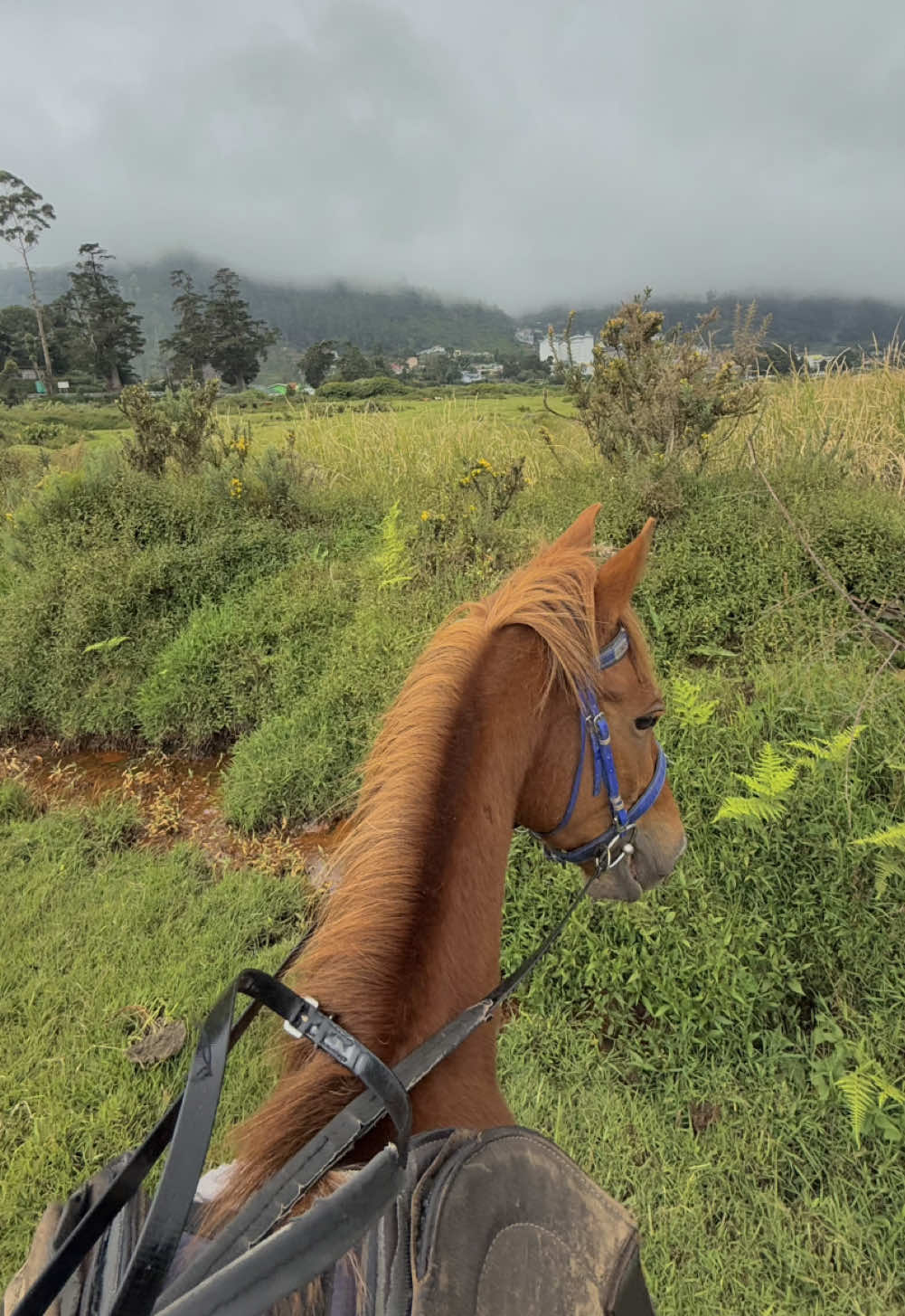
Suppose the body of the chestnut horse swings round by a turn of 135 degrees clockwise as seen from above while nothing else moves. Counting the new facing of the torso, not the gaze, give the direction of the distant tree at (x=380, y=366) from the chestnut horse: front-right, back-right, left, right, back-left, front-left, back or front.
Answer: back

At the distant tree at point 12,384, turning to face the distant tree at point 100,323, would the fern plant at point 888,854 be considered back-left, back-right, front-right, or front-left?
back-right

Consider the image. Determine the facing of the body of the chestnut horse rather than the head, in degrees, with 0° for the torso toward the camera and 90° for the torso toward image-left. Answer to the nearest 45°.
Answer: approximately 225°

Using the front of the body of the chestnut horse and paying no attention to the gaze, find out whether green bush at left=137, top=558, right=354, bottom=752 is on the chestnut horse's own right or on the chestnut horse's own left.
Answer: on the chestnut horse's own left

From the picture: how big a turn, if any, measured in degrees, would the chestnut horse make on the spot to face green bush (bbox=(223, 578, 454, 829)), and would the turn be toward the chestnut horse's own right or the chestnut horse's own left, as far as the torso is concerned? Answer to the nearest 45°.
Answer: approximately 45° to the chestnut horse's own left

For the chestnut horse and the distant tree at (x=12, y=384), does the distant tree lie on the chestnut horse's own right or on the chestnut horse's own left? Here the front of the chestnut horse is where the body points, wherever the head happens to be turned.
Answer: on the chestnut horse's own left

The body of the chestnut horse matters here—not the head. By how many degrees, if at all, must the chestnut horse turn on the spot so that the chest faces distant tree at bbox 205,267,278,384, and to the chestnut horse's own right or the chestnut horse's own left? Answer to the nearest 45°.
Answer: approximately 45° to the chestnut horse's own left

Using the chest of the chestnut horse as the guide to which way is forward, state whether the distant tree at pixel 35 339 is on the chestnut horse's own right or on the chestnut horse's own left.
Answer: on the chestnut horse's own left

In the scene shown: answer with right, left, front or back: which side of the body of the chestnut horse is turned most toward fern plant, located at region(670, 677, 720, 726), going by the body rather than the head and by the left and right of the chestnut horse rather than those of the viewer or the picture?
front

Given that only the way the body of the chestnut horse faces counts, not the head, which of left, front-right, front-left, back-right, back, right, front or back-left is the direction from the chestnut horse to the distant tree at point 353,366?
front-left
